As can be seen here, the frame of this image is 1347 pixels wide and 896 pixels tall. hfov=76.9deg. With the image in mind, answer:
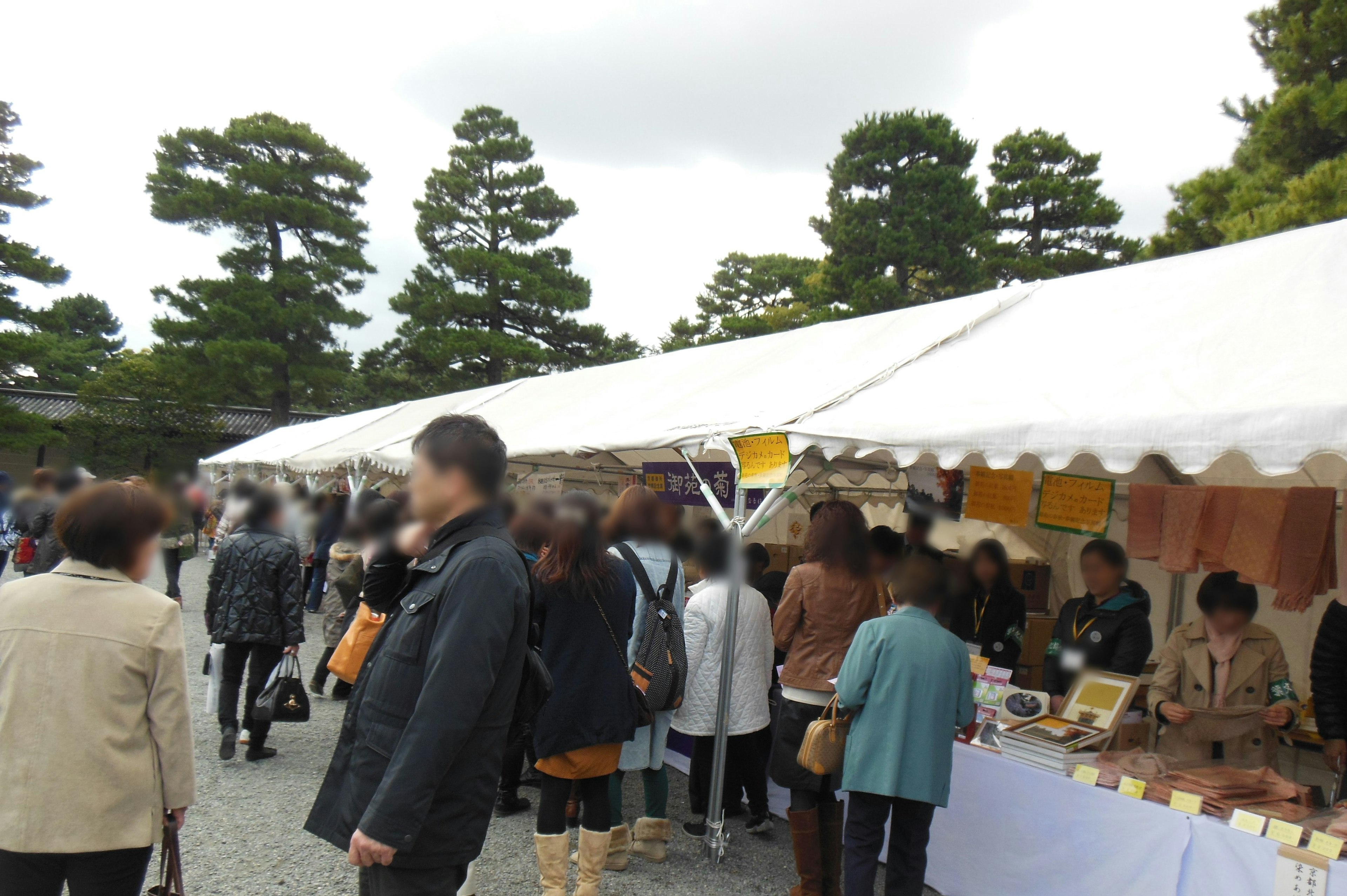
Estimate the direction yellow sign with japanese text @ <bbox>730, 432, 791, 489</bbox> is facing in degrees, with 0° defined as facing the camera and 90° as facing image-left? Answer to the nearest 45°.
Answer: approximately 0°

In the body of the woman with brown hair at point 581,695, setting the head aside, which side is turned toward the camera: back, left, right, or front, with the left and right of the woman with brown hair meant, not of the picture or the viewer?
back

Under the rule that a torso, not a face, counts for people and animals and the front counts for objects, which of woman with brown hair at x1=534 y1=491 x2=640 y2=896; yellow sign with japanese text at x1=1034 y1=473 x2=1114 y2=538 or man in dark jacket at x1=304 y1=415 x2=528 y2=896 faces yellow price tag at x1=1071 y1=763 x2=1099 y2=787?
the yellow sign with japanese text

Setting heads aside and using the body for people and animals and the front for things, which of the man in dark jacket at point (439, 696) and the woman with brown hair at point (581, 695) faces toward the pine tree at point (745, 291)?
the woman with brown hair

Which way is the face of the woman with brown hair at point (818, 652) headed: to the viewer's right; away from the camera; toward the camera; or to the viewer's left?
away from the camera

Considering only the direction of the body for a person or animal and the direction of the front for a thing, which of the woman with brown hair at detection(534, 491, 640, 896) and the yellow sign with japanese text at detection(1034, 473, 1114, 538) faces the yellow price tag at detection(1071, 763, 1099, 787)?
the yellow sign with japanese text

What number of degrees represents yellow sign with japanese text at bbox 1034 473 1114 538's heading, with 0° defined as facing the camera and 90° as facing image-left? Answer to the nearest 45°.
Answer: approximately 0°

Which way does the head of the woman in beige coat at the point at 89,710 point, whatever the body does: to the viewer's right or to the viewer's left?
to the viewer's right

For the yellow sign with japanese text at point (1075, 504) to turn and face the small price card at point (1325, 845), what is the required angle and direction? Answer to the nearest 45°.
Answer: approximately 45° to its left

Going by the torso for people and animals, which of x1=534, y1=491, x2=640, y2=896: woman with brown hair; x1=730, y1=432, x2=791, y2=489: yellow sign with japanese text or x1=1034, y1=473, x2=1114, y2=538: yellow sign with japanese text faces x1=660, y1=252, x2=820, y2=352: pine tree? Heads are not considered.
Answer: the woman with brown hair

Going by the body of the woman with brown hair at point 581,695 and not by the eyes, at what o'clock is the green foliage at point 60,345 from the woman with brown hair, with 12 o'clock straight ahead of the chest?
The green foliage is roughly at 11 o'clock from the woman with brown hair.

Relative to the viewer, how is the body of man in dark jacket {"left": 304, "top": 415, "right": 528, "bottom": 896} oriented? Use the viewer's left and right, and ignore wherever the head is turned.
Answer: facing to the left of the viewer

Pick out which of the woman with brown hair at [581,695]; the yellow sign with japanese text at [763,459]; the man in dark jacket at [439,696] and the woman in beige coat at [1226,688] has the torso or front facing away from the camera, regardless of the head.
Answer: the woman with brown hair

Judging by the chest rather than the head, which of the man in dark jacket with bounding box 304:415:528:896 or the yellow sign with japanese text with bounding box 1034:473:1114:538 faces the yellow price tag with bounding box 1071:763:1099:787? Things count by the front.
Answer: the yellow sign with japanese text
